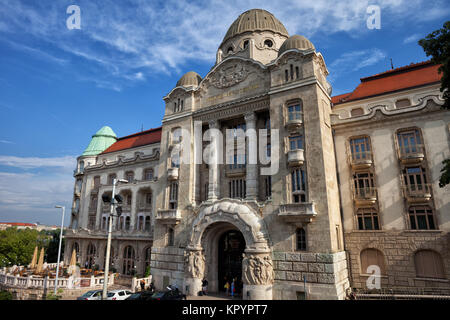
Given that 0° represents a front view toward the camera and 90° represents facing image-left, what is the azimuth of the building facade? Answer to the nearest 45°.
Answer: approximately 45°

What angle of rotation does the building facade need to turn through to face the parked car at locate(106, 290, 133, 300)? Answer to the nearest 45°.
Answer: approximately 45° to its right

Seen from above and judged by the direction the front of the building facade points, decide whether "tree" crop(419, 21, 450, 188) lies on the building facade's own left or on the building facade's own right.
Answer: on the building facade's own left

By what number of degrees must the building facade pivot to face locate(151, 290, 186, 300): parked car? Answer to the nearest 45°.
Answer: approximately 45° to its right

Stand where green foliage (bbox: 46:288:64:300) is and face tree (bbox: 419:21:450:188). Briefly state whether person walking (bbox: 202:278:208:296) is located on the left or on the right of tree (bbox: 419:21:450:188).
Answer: left
